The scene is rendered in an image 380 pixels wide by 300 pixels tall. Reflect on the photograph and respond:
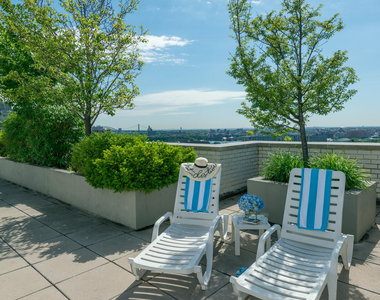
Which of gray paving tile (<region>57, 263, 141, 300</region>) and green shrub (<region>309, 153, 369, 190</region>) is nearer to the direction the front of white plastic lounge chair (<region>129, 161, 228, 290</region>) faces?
the gray paving tile

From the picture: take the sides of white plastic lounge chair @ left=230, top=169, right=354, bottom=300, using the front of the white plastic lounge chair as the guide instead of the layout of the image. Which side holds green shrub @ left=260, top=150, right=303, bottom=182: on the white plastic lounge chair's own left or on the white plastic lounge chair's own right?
on the white plastic lounge chair's own right

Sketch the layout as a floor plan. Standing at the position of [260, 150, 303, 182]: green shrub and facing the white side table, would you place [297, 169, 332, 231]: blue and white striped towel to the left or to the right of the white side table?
left

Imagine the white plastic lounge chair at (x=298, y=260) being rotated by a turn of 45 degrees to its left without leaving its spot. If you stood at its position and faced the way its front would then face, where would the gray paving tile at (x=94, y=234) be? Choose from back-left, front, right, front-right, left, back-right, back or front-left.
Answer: right

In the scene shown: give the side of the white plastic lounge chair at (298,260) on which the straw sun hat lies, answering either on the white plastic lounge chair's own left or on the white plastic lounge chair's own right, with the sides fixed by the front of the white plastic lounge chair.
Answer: on the white plastic lounge chair's own right

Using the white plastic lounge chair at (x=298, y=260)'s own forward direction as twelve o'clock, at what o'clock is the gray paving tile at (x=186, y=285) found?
The gray paving tile is roughly at 1 o'clock from the white plastic lounge chair.

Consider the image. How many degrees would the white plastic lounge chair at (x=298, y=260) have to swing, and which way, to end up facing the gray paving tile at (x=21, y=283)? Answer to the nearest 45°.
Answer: approximately 45° to its right

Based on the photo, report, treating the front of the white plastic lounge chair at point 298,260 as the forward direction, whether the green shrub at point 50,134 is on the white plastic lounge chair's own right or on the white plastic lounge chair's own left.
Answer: on the white plastic lounge chair's own right

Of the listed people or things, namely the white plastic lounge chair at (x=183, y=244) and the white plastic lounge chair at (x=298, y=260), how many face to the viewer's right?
0

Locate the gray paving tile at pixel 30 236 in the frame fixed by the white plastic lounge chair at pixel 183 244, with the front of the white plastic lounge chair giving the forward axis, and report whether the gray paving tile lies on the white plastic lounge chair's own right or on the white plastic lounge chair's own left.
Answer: on the white plastic lounge chair's own right

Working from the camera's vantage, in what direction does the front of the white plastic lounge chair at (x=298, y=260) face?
facing the viewer and to the left of the viewer

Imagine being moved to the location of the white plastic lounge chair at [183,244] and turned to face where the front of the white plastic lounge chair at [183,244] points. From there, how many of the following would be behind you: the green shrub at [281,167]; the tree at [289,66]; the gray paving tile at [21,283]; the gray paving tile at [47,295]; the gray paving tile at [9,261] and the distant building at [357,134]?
3

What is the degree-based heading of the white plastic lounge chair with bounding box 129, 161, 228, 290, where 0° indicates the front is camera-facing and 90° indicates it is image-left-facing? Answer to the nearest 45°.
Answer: approximately 45°
